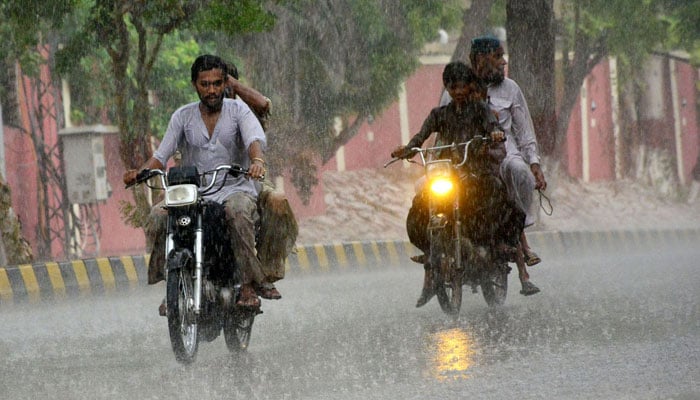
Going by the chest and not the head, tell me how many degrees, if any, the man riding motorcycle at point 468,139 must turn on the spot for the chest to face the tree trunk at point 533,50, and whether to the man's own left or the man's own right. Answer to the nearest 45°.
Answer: approximately 180°

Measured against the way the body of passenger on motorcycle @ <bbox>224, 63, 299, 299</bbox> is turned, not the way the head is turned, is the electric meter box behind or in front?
behind

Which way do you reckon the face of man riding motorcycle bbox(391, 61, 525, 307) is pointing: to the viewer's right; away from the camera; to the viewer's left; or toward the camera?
toward the camera

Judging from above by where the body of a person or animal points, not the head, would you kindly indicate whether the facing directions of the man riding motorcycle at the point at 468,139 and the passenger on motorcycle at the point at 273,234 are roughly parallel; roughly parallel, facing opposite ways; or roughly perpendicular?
roughly parallel

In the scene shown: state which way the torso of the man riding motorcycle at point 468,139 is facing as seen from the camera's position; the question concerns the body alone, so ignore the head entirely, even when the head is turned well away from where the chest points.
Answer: toward the camera

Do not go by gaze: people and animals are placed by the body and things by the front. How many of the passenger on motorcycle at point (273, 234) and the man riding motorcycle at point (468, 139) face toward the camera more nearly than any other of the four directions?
2

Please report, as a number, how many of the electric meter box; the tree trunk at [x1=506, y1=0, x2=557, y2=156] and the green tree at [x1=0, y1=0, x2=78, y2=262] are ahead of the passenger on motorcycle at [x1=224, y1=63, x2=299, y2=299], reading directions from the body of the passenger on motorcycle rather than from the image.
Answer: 0

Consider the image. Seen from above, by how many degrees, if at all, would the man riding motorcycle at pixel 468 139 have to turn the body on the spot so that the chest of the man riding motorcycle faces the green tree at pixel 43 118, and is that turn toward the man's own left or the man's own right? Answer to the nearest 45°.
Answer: approximately 135° to the man's own right

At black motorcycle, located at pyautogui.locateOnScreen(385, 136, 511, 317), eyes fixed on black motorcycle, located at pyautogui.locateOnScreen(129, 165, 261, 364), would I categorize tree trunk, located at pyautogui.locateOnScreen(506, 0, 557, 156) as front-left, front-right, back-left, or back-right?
back-right

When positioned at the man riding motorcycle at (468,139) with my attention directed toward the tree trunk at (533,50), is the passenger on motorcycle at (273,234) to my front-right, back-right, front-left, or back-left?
back-left
